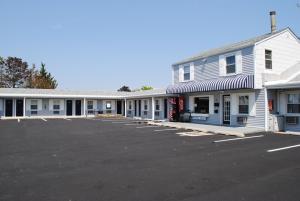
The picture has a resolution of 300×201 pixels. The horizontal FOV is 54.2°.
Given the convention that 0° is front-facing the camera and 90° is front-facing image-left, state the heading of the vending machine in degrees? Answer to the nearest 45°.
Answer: approximately 45°

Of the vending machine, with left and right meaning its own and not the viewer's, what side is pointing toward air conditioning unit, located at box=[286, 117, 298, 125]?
left

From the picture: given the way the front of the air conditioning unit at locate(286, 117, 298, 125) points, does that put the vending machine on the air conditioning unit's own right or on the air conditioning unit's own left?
on the air conditioning unit's own right

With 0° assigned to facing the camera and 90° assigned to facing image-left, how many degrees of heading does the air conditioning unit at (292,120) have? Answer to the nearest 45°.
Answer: approximately 0°

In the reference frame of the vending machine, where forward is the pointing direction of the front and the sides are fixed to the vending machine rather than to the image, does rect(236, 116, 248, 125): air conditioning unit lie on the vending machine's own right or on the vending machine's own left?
on the vending machine's own left

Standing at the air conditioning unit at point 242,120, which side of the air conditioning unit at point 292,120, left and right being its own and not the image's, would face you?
right
